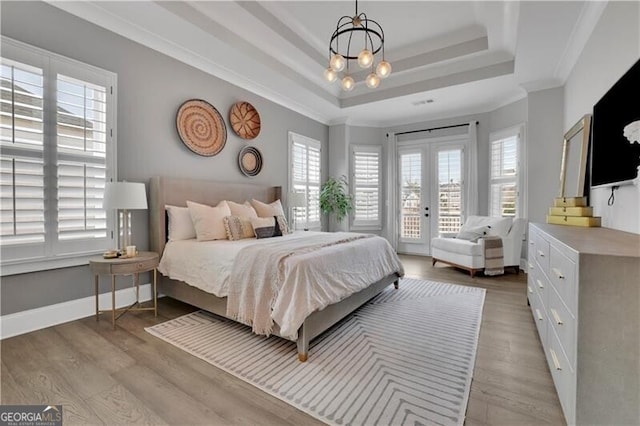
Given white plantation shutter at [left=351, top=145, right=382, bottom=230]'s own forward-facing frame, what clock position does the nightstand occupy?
The nightstand is roughly at 1 o'clock from the white plantation shutter.

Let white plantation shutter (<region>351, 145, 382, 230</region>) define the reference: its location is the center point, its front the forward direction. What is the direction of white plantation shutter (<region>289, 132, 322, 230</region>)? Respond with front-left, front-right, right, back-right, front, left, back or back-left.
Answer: front-right

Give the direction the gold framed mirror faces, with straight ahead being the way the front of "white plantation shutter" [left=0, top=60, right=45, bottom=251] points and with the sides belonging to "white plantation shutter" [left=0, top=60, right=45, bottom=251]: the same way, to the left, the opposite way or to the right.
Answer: the opposite way

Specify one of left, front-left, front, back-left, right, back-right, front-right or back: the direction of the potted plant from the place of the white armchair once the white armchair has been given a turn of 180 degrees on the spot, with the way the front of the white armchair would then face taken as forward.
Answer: back-left

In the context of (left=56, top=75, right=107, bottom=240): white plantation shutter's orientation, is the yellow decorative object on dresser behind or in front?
in front

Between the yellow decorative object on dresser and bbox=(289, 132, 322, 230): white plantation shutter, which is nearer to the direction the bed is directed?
the yellow decorative object on dresser
